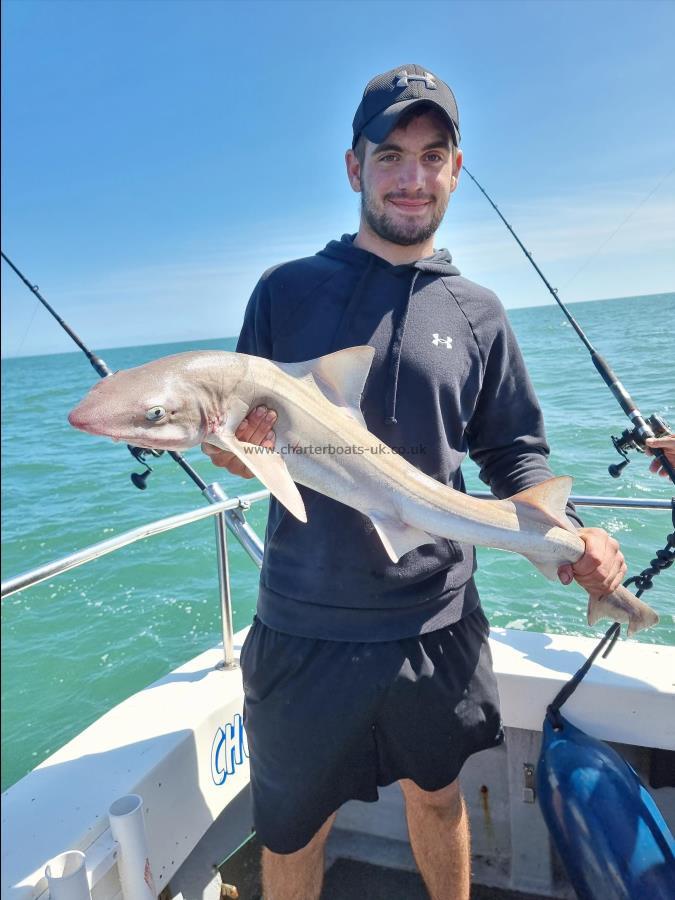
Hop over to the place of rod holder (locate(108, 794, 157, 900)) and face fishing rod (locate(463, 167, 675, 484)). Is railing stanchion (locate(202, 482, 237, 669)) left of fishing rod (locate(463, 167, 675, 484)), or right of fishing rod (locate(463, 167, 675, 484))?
left

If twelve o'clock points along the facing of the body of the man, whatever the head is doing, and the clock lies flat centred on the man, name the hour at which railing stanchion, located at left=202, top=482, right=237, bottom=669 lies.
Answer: The railing stanchion is roughly at 4 o'clock from the man.

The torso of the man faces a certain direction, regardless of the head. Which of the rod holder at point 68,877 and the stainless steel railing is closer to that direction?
the rod holder

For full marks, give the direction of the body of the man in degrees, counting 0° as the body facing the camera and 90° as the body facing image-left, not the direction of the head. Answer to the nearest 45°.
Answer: approximately 0°

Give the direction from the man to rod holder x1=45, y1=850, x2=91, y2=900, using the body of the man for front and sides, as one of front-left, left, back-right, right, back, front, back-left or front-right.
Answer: front-right

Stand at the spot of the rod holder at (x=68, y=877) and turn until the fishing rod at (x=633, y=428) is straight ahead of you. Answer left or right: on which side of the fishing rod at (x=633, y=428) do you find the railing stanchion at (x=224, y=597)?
left

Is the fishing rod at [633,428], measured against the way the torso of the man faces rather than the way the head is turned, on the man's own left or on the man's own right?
on the man's own left

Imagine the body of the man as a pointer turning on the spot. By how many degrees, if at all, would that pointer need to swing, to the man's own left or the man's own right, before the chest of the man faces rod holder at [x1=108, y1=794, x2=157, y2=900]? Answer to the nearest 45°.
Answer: approximately 45° to the man's own right
